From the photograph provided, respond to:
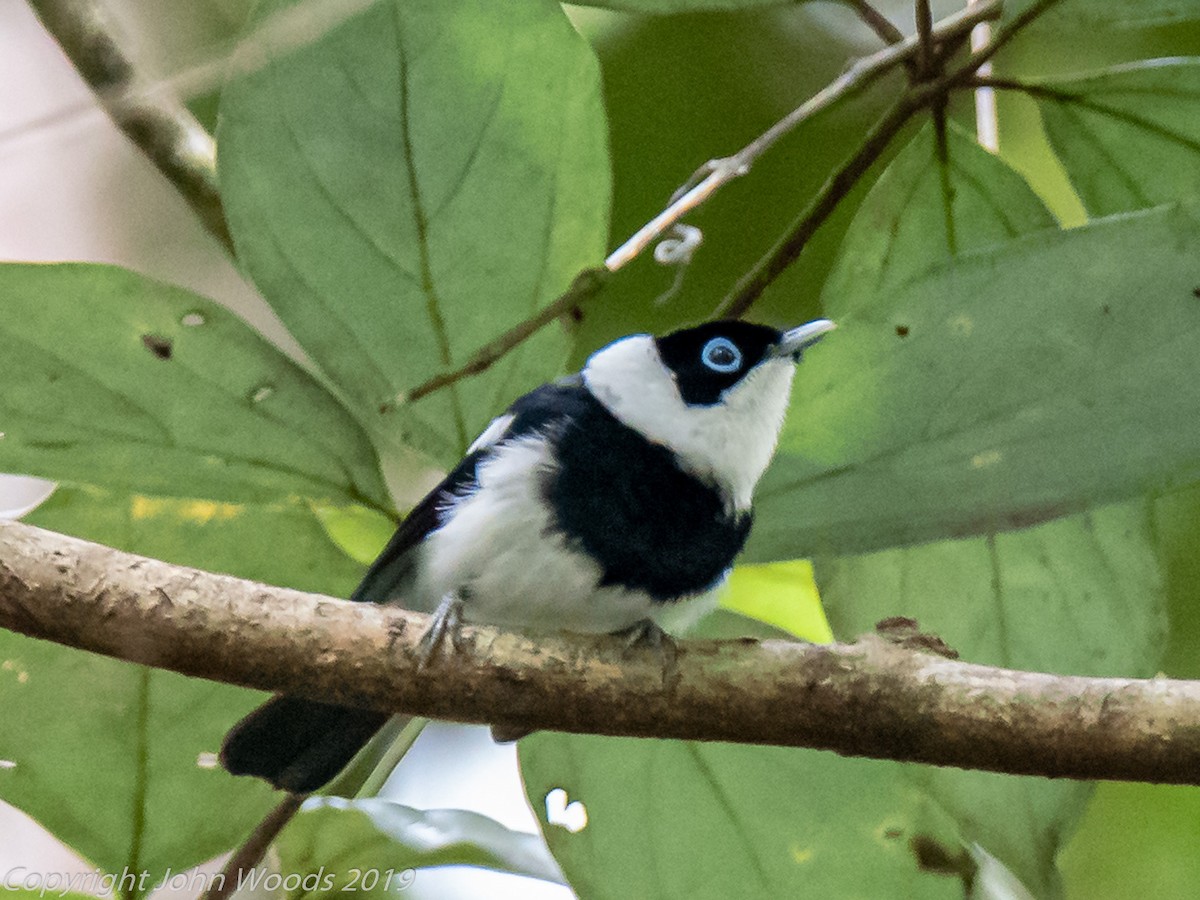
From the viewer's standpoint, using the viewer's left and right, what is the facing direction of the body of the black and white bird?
facing the viewer and to the right of the viewer
